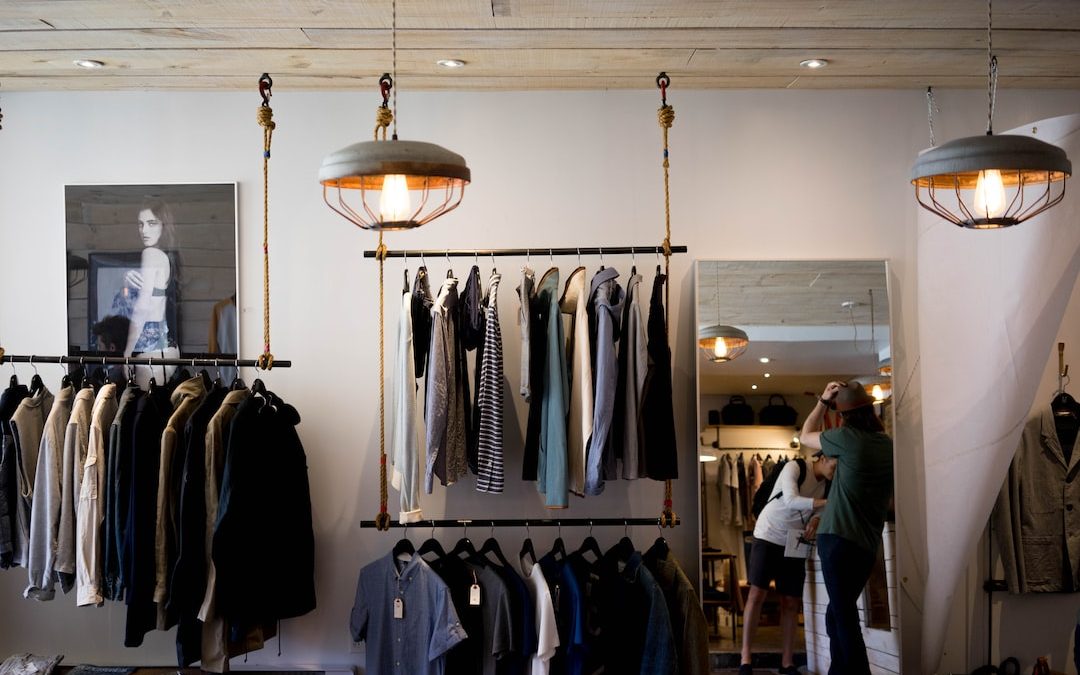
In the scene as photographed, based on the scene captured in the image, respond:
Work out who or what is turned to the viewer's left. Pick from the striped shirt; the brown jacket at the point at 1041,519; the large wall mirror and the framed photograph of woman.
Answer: the striped shirt

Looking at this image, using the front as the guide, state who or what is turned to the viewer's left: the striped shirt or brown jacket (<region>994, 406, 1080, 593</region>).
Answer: the striped shirt

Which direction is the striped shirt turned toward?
to the viewer's left

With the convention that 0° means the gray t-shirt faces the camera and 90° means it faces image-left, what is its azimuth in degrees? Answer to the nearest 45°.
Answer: approximately 45°

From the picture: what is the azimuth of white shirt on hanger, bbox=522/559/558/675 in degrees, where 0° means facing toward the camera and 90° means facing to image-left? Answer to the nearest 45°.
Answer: approximately 45°
